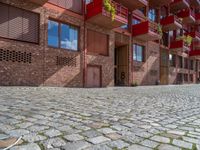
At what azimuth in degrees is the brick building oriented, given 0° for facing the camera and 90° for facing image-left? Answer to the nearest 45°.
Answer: approximately 315°
